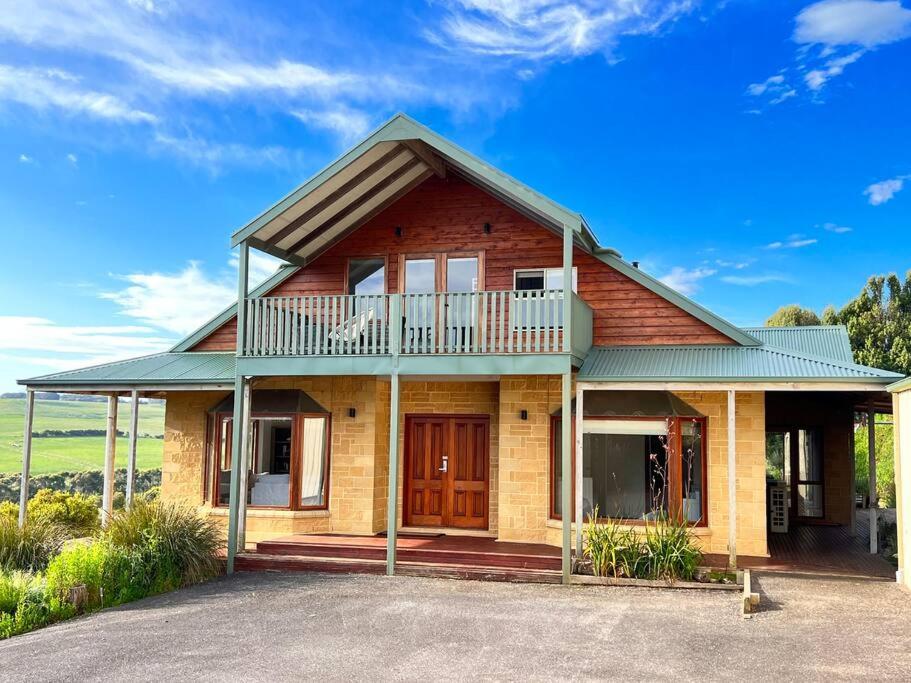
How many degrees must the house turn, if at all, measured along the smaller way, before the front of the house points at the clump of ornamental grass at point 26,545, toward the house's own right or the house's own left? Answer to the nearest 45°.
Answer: approximately 90° to the house's own right

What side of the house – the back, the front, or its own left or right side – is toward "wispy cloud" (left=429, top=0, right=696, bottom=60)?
back

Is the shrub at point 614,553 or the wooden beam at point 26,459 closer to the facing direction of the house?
the shrub

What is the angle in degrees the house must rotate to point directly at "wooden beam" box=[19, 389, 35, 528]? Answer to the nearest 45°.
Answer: approximately 90° to its right

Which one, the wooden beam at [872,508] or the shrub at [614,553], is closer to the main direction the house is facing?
the shrub

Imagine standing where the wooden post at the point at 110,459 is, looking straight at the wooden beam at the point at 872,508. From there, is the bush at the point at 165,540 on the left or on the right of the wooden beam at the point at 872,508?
right

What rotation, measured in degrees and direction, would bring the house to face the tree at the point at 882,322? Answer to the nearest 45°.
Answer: approximately 135° to its left

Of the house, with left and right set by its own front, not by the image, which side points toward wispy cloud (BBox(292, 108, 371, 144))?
back

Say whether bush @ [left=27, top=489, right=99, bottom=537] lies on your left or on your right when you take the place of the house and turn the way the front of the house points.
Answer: on your right

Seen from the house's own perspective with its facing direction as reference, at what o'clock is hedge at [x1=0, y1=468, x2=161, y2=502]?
The hedge is roughly at 5 o'clock from the house.

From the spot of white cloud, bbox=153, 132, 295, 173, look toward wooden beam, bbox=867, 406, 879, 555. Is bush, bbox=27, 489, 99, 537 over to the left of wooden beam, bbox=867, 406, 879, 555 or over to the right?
right

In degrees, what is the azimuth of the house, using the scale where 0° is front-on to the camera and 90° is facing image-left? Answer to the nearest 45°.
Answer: approximately 0°

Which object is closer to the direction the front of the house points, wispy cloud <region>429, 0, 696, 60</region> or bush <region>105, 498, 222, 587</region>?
the bush

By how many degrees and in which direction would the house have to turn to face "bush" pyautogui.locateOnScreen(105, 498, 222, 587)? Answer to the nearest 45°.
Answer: approximately 45° to its right
